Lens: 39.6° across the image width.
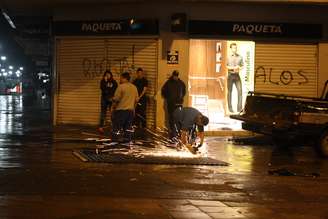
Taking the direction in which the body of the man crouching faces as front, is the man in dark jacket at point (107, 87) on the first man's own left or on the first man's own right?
on the first man's own left

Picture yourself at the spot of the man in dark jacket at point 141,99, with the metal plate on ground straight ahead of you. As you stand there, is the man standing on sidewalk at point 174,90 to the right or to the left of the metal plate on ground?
left

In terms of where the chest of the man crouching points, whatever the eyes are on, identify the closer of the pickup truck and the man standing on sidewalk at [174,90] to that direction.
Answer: the pickup truck

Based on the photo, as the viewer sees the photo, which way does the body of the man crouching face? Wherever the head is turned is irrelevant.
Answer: to the viewer's right

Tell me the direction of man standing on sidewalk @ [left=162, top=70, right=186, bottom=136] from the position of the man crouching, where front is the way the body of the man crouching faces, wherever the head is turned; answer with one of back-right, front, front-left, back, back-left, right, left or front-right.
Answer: left

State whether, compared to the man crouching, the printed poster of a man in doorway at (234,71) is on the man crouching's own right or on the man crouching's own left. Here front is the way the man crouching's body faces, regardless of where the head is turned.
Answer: on the man crouching's own left
